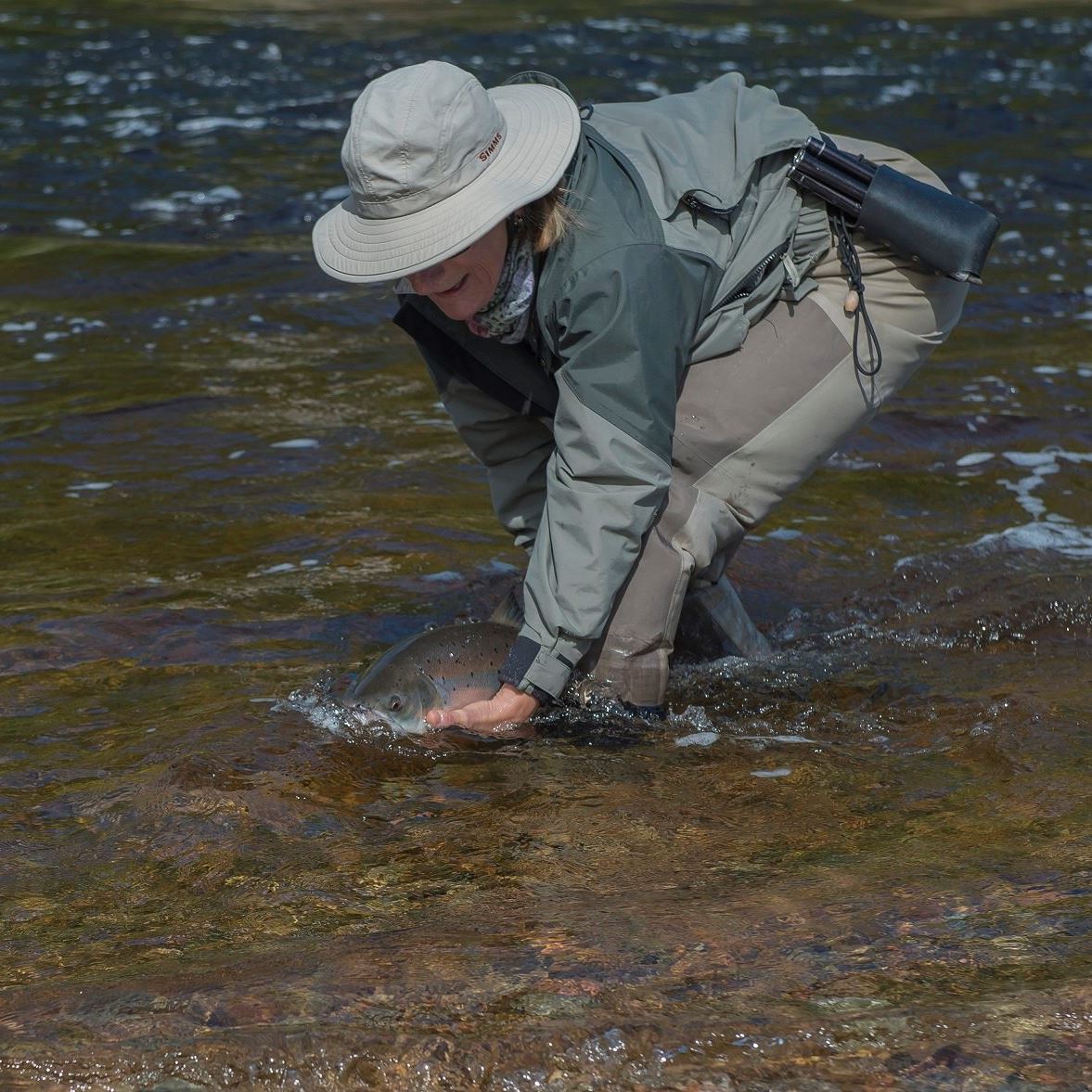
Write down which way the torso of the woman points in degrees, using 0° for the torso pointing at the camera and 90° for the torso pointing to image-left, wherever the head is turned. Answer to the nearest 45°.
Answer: approximately 45°

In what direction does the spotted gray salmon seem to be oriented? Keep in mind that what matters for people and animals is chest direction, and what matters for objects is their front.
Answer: to the viewer's left
